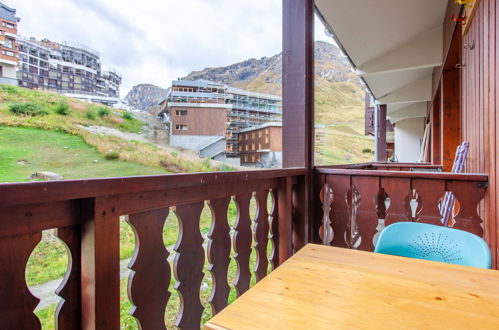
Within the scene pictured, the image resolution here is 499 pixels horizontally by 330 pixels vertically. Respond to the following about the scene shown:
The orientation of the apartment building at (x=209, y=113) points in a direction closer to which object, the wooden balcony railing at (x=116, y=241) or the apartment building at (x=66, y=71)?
the wooden balcony railing

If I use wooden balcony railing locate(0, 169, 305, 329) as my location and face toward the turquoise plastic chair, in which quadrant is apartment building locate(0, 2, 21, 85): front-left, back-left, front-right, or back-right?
back-left

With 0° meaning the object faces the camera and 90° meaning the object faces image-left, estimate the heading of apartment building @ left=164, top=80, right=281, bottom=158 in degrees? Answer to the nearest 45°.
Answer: approximately 315°

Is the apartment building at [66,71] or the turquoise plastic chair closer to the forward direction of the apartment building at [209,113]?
the turquoise plastic chair

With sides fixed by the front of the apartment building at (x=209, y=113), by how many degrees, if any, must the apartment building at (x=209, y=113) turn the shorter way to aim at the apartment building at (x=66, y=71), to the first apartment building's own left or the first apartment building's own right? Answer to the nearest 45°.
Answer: approximately 90° to the first apartment building's own right

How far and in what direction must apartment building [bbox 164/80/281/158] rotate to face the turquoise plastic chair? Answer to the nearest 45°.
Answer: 0° — it already faces it

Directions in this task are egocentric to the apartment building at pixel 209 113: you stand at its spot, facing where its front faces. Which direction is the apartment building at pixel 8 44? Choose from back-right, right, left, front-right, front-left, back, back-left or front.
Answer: right
